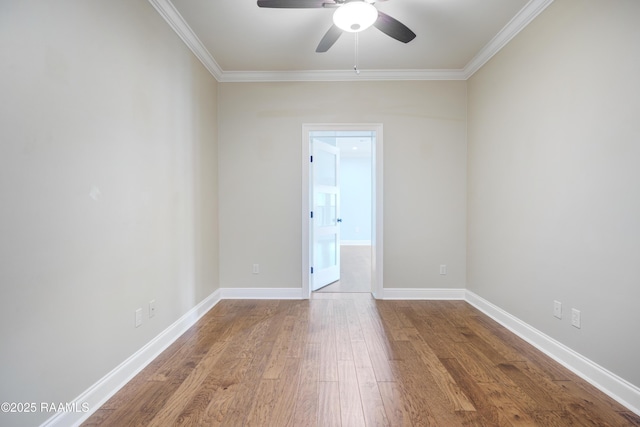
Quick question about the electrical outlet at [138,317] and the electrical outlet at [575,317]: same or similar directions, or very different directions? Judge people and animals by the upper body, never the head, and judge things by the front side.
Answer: very different directions

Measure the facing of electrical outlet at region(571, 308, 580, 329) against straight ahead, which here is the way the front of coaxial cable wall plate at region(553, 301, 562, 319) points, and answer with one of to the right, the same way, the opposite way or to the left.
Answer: the same way

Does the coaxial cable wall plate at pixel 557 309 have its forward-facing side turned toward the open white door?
no

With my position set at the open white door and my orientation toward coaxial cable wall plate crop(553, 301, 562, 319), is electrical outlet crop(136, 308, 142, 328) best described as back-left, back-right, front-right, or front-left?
front-right

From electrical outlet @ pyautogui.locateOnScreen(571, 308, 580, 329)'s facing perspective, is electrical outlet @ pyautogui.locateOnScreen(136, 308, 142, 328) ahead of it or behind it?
ahead

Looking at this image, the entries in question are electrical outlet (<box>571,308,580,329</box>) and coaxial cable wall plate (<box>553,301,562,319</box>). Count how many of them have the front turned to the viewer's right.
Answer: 0

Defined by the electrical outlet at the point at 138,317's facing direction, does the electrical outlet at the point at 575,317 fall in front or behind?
in front

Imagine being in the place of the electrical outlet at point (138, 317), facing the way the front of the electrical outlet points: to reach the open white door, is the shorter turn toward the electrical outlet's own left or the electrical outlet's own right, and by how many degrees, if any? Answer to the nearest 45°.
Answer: approximately 90° to the electrical outlet's own left

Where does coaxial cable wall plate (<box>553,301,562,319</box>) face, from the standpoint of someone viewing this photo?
facing the viewer and to the left of the viewer
